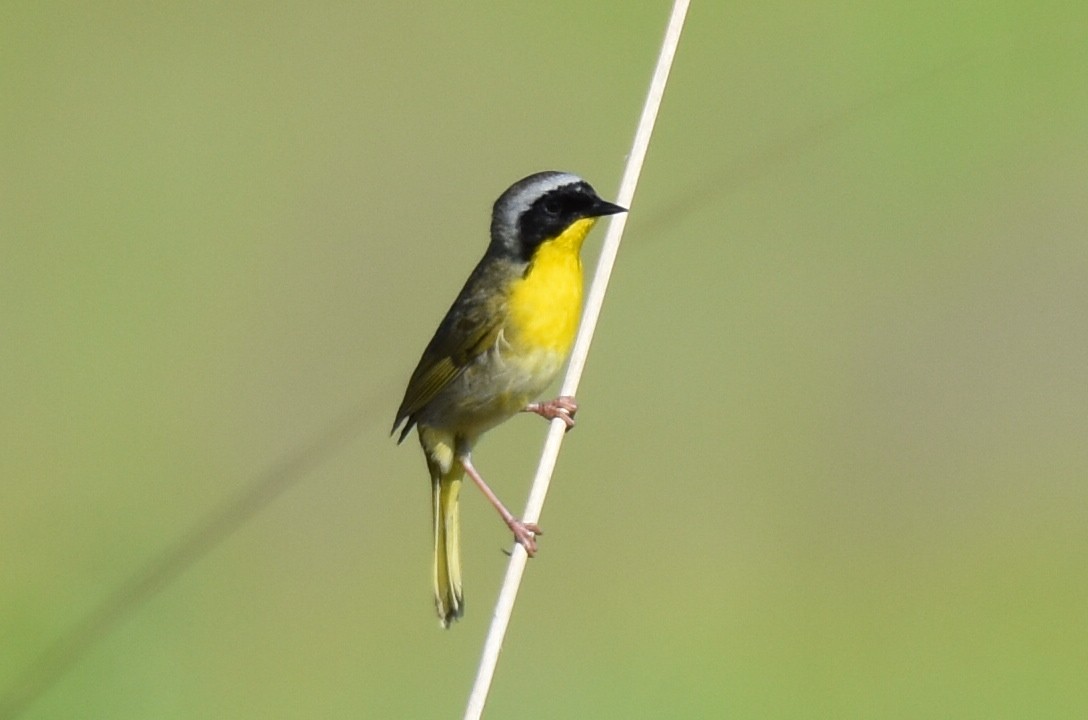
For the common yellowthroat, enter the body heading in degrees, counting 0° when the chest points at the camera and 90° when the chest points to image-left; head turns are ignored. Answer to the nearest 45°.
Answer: approximately 270°
